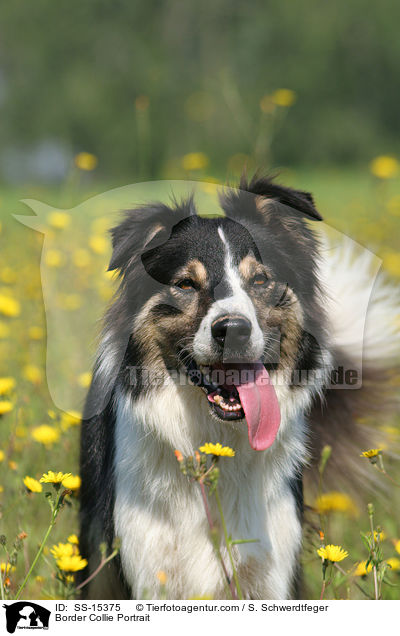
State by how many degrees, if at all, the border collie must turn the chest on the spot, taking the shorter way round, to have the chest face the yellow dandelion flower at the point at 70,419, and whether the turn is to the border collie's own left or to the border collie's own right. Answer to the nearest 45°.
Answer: approximately 135° to the border collie's own right

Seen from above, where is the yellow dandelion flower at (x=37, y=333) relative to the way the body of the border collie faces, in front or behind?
behind

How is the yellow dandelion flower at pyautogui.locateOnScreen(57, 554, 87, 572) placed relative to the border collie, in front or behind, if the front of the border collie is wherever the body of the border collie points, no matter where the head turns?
in front

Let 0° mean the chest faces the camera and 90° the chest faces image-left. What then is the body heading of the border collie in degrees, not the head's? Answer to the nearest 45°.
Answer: approximately 0°

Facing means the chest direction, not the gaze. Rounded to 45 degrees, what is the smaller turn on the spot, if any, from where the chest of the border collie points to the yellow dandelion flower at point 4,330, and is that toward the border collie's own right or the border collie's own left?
approximately 135° to the border collie's own right

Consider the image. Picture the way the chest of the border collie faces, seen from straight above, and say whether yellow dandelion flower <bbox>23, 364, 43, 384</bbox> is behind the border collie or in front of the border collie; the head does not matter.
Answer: behind

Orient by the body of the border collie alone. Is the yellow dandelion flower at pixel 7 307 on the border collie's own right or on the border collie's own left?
on the border collie's own right

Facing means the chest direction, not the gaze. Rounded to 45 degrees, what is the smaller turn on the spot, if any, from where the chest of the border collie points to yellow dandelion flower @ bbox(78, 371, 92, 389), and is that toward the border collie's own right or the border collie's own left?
approximately 135° to the border collie's own right

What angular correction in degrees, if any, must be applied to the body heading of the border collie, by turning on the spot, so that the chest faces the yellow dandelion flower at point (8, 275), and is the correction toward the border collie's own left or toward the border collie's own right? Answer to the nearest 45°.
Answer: approximately 135° to the border collie's own right
